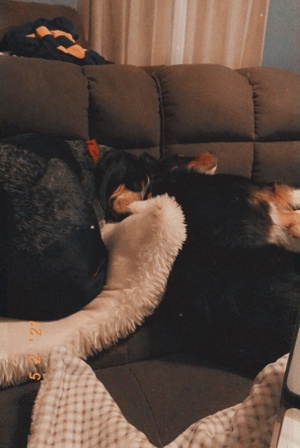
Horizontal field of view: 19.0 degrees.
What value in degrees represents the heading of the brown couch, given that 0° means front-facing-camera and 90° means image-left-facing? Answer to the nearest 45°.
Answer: approximately 0°
